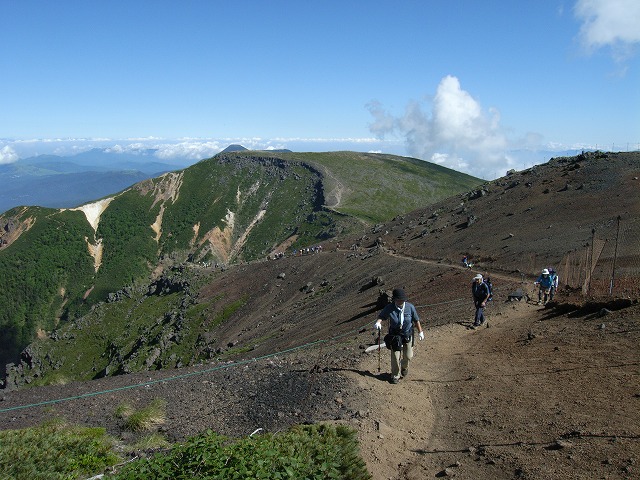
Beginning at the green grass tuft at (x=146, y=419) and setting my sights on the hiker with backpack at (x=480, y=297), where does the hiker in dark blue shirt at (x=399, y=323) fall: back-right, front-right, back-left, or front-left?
front-right

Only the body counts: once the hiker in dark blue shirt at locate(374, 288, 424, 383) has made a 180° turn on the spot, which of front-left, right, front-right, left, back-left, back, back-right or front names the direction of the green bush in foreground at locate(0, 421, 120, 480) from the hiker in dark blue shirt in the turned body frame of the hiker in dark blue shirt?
back-left

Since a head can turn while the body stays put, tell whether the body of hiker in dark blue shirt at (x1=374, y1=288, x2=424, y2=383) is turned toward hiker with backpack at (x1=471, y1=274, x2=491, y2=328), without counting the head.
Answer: no

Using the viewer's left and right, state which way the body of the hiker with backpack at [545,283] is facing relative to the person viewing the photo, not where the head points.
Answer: facing the viewer and to the left of the viewer

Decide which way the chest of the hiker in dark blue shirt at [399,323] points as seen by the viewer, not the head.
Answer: toward the camera

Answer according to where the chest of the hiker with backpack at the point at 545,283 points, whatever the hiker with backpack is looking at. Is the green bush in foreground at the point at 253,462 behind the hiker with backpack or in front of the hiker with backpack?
in front

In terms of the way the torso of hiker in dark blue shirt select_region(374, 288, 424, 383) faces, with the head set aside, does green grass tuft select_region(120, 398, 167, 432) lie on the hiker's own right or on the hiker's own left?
on the hiker's own right

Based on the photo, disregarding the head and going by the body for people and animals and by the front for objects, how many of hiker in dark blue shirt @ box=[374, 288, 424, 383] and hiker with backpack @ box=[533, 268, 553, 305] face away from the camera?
0

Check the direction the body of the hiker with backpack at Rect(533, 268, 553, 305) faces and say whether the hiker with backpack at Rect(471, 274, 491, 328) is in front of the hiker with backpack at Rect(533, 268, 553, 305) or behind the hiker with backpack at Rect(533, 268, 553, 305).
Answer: in front

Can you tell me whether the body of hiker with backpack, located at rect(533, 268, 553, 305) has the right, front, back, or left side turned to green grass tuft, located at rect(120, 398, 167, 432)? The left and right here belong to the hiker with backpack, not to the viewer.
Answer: front

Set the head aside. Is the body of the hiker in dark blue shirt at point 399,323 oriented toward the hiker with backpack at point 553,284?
no

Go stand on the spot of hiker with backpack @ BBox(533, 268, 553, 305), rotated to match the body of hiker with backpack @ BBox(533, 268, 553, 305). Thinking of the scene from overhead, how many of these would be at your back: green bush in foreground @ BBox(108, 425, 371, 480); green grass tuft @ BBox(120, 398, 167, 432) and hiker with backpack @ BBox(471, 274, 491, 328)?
0

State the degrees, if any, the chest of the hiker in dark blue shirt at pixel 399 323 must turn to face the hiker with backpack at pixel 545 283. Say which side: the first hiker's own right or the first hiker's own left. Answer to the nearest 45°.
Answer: approximately 135° to the first hiker's own left
